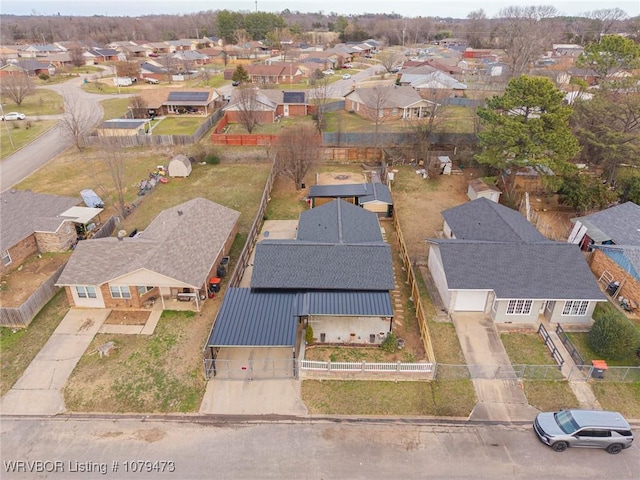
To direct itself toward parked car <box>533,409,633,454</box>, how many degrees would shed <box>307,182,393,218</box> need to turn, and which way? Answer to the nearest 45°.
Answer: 0° — it already faces it

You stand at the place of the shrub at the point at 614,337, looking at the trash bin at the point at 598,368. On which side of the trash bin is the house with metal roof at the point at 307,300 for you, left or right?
right

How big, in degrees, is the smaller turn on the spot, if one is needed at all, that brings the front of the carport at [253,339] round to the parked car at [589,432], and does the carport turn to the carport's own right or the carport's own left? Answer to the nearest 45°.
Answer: approximately 45° to the carport's own left

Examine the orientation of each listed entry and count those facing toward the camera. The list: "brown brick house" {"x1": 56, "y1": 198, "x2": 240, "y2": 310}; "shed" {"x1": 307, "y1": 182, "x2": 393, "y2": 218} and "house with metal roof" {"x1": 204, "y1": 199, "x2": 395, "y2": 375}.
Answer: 3

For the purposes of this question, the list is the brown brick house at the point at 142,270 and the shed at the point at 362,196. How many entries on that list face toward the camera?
2

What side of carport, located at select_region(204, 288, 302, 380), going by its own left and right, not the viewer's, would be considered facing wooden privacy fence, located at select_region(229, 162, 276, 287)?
back

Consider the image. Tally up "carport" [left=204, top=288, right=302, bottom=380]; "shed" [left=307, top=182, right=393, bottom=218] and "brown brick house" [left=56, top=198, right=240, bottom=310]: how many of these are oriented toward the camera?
3

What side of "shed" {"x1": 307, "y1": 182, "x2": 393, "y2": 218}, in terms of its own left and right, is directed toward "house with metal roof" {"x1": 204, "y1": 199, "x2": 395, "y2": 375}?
front

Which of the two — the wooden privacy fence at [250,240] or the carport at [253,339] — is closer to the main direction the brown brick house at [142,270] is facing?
the carport

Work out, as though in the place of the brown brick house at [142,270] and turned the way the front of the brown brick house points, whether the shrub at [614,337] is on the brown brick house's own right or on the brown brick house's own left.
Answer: on the brown brick house's own left

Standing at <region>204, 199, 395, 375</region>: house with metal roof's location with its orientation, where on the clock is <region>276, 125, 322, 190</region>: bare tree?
The bare tree is roughly at 6 o'clock from the house with metal roof.

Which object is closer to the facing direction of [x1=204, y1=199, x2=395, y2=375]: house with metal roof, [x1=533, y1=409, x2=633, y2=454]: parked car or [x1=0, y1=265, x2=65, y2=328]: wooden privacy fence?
the parked car

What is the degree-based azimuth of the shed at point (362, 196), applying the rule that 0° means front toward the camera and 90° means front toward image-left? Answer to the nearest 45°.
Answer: approximately 0°
